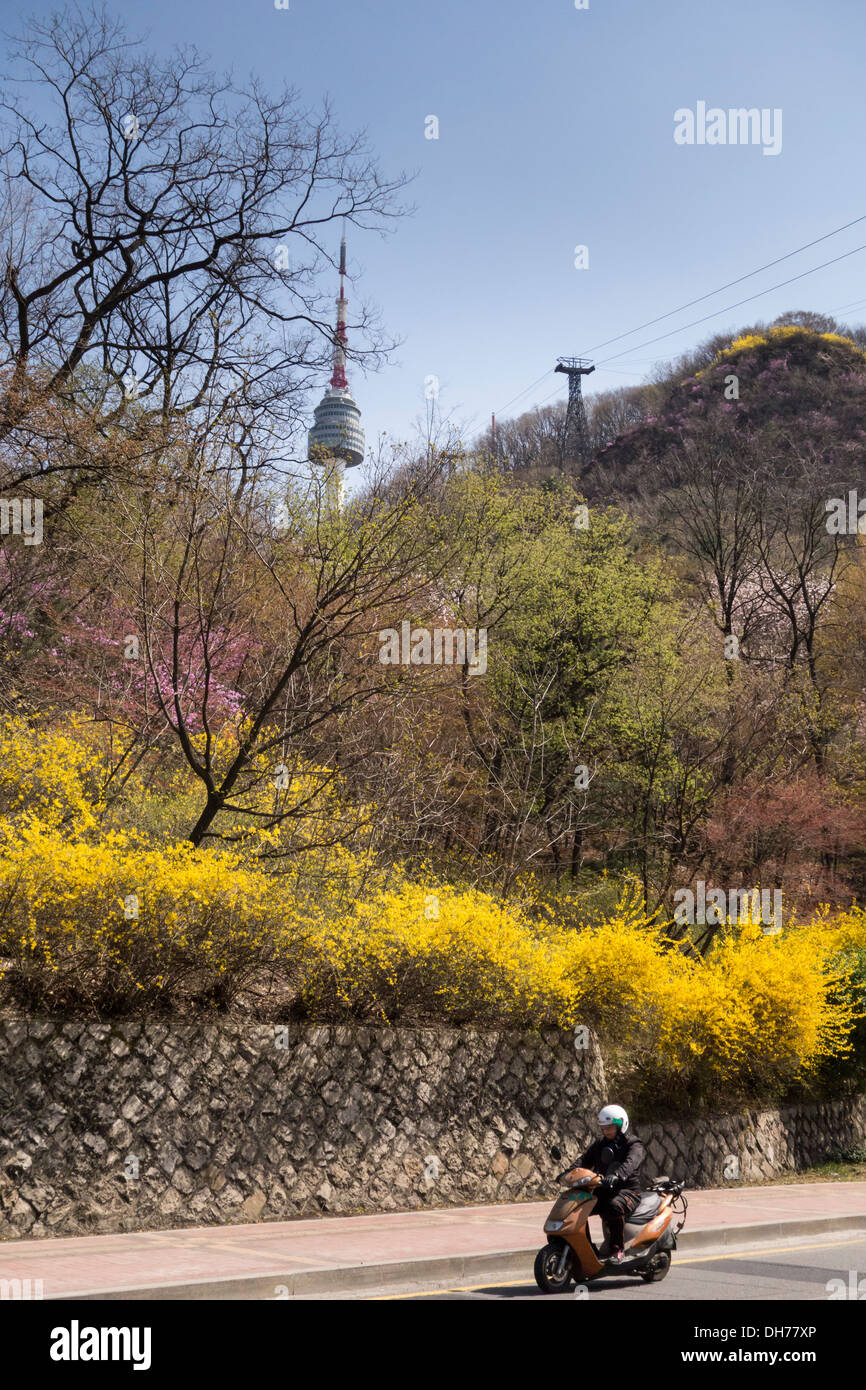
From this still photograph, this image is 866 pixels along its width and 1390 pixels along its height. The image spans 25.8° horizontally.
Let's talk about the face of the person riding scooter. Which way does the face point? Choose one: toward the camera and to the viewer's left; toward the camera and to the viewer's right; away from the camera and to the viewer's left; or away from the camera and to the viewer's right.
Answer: toward the camera and to the viewer's left

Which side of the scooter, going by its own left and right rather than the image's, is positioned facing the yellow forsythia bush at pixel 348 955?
right

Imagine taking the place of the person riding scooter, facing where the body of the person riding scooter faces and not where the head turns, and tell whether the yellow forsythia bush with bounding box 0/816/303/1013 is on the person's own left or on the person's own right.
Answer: on the person's own right

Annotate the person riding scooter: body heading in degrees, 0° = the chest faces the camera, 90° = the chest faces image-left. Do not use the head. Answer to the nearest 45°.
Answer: approximately 45°

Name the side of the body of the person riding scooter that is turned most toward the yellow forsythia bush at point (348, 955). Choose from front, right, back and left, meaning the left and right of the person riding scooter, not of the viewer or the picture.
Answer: right
